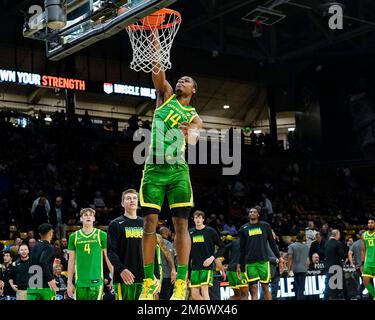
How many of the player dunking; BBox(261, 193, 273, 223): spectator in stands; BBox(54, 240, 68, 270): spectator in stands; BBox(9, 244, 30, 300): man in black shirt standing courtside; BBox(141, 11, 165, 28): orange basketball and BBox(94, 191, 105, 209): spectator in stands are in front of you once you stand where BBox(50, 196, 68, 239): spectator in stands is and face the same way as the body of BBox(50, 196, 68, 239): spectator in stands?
4

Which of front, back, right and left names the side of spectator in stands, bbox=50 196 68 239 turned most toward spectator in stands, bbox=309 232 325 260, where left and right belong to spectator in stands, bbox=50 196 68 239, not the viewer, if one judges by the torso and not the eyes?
left

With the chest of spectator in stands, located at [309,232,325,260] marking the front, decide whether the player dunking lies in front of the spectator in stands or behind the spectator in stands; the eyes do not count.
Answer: in front

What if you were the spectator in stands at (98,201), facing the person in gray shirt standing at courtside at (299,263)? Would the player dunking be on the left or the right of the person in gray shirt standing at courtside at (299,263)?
right

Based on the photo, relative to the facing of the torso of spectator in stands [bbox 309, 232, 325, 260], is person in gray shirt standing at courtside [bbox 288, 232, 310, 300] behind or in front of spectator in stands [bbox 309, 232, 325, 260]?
in front

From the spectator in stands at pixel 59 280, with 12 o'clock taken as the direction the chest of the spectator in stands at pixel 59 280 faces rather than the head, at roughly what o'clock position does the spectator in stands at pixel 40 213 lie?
the spectator in stands at pixel 40 213 is roughly at 6 o'clock from the spectator in stands at pixel 59 280.

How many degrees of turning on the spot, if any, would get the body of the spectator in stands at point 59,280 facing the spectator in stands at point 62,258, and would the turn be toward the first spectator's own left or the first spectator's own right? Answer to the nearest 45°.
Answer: approximately 180°

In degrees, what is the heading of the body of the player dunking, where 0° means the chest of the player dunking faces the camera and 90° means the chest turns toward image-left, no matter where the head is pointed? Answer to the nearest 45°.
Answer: approximately 0°

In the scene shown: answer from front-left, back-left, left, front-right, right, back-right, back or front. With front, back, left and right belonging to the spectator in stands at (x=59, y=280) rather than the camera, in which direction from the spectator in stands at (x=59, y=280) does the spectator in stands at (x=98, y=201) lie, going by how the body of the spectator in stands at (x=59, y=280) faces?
back
